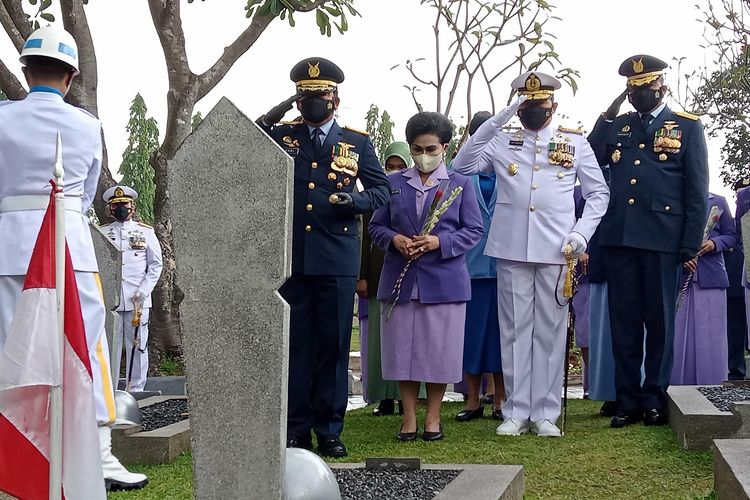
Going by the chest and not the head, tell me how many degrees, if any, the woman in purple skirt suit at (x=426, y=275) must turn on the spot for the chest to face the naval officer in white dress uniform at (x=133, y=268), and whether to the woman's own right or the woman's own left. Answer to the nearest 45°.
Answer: approximately 135° to the woman's own right

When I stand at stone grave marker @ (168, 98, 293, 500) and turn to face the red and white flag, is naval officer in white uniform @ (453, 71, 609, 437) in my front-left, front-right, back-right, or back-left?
back-right

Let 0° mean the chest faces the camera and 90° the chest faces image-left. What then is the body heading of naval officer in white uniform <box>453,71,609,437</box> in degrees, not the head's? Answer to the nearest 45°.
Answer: approximately 0°

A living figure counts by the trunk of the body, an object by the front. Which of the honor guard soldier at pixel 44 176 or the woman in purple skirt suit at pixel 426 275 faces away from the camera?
the honor guard soldier

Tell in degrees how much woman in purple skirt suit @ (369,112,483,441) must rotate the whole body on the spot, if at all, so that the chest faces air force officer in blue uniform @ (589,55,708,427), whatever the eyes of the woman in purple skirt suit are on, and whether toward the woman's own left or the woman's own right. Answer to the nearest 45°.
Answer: approximately 90° to the woman's own left

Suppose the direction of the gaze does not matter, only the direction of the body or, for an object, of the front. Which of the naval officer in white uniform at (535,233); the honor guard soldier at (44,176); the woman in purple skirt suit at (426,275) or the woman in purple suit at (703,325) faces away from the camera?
the honor guard soldier

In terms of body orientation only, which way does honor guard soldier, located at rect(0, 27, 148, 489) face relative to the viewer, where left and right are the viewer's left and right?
facing away from the viewer

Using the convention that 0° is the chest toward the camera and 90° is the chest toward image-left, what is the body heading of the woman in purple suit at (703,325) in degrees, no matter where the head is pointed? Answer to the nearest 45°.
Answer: approximately 45°

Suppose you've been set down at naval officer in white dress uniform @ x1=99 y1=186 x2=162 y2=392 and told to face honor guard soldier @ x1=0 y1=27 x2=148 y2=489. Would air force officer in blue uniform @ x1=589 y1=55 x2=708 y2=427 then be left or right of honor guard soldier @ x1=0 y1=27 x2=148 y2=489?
left

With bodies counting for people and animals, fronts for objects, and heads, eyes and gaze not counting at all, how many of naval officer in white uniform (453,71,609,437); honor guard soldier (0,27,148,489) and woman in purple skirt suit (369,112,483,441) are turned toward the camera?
2
